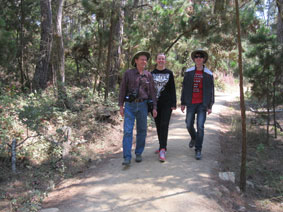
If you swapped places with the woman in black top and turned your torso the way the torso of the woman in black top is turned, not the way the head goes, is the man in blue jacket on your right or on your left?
on your left

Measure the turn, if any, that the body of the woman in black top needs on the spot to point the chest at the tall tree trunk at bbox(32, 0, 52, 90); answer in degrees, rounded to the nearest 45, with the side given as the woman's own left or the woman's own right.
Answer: approximately 135° to the woman's own right

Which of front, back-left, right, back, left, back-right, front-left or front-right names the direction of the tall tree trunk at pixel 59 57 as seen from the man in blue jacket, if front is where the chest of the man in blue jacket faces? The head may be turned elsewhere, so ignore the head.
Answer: back-right

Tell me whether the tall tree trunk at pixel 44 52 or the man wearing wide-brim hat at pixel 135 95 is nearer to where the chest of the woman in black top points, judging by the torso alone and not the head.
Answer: the man wearing wide-brim hat

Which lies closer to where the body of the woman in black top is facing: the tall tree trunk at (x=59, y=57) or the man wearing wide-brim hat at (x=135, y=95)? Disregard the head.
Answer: the man wearing wide-brim hat

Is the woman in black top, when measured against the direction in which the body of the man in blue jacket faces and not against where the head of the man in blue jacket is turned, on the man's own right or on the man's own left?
on the man's own right

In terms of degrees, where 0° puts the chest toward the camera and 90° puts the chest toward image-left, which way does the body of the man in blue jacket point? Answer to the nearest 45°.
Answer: approximately 0°

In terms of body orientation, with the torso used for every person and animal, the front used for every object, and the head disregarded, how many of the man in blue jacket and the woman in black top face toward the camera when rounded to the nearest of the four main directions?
2

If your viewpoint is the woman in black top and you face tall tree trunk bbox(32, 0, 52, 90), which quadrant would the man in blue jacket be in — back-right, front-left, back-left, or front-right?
back-right
